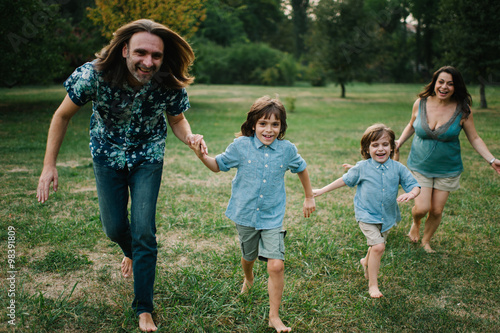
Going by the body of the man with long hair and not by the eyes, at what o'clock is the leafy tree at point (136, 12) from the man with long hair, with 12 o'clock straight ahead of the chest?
The leafy tree is roughly at 6 o'clock from the man with long hair.

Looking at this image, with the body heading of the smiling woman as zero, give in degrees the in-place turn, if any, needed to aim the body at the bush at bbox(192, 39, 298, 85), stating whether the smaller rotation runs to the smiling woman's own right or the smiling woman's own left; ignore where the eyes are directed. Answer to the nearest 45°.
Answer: approximately 135° to the smiling woman's own right

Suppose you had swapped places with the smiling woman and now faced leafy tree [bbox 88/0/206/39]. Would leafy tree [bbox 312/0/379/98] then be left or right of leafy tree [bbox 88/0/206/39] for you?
right

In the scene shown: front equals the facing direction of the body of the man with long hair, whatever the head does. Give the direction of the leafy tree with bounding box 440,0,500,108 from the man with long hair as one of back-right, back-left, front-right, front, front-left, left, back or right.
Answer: back-left

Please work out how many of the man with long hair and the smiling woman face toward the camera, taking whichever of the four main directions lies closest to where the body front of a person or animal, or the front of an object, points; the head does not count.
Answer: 2

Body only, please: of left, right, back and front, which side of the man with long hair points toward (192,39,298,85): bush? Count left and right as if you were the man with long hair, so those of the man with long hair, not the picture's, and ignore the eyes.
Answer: back

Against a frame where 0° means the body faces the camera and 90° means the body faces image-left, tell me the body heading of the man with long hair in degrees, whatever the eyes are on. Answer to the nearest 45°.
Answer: approximately 0°

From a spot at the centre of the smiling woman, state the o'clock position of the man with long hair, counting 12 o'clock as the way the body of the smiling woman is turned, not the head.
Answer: The man with long hair is roughly at 1 o'clock from the smiling woman.
